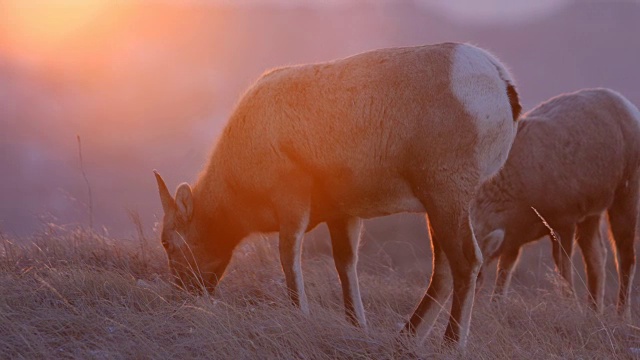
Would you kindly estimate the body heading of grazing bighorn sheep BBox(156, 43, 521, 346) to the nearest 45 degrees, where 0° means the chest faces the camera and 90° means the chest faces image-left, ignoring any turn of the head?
approximately 90°

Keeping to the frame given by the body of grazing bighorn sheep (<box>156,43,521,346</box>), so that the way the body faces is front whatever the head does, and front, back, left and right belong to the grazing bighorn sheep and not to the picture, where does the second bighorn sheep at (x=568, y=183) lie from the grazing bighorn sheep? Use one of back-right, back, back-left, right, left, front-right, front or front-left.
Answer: back-right
